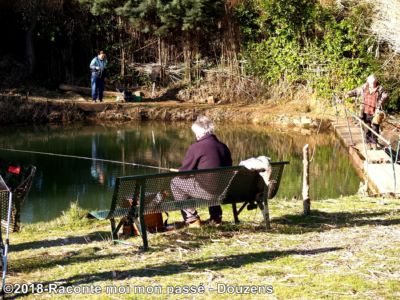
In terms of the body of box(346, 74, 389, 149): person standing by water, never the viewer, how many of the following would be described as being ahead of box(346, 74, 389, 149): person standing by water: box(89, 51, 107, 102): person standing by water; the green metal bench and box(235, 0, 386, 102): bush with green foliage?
1

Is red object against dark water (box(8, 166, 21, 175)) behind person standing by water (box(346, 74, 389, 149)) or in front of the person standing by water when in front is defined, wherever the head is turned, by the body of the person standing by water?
in front

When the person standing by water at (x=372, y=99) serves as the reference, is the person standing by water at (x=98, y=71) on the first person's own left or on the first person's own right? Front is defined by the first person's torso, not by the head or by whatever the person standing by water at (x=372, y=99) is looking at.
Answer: on the first person's own right

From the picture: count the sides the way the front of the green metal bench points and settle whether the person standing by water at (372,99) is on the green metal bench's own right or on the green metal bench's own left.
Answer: on the green metal bench's own right

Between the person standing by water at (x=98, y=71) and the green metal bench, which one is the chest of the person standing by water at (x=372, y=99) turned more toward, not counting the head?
the green metal bench

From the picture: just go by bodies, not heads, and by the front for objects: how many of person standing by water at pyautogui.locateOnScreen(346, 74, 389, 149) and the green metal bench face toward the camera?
1

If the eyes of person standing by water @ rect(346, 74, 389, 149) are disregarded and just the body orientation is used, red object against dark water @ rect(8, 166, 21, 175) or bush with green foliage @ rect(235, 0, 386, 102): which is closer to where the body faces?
the red object against dark water

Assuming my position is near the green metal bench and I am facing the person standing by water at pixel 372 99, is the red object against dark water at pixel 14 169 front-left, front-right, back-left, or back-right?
back-left

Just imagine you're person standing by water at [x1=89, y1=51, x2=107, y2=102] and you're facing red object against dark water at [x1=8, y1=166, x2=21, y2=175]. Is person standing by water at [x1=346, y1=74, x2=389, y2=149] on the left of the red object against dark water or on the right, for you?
left

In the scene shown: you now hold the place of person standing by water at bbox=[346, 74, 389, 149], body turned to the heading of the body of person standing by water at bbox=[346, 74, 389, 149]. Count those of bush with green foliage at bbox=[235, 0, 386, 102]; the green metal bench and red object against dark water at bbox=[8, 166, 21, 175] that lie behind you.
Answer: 1

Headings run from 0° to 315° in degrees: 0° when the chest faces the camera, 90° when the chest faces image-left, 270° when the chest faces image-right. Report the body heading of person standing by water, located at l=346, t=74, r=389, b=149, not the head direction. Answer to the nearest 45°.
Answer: approximately 0°

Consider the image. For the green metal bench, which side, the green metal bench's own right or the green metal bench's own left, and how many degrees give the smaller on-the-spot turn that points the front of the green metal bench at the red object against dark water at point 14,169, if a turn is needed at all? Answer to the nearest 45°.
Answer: approximately 45° to the green metal bench's own left

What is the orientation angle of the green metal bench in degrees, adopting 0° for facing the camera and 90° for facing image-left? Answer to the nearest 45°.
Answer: approximately 135°
